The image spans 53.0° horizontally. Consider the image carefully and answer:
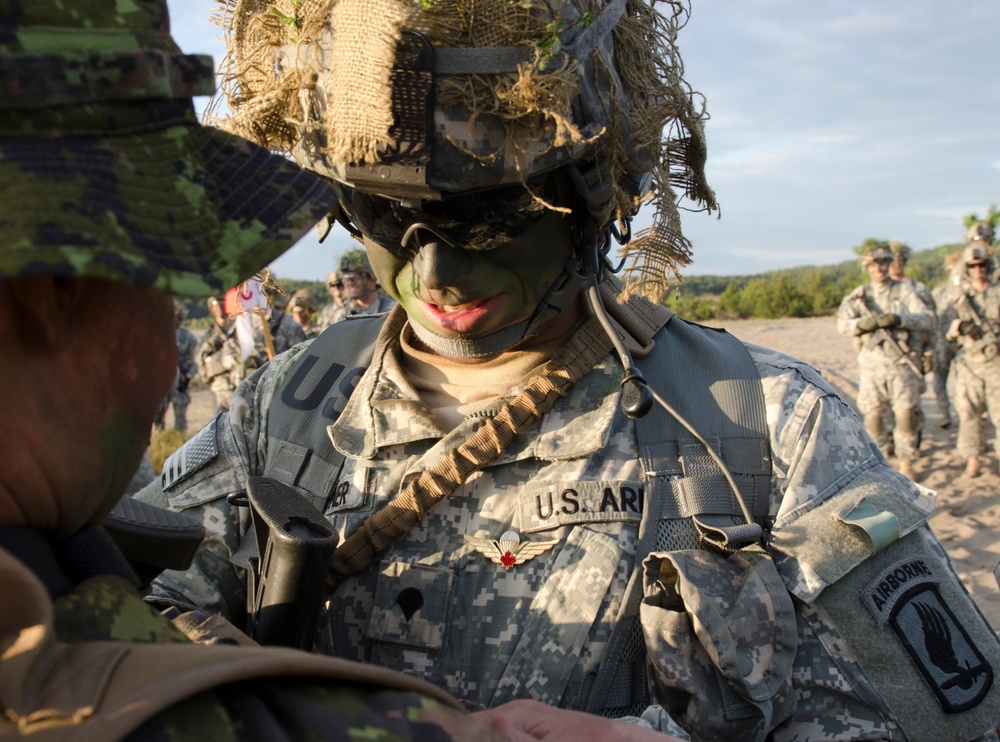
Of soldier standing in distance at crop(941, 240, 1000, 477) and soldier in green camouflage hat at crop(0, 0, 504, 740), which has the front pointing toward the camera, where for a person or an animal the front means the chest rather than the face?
the soldier standing in distance

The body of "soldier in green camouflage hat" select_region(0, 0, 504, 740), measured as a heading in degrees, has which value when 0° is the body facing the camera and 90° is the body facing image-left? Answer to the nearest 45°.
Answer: approximately 225°

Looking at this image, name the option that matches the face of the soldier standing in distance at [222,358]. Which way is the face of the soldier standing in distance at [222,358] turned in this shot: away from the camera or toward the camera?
toward the camera

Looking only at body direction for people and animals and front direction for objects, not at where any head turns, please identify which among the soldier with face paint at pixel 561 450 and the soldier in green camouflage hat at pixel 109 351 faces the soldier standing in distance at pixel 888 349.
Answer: the soldier in green camouflage hat

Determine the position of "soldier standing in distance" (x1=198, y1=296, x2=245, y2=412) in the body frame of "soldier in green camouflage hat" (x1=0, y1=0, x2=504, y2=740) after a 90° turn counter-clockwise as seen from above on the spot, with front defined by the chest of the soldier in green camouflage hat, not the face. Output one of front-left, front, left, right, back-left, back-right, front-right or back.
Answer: front-right

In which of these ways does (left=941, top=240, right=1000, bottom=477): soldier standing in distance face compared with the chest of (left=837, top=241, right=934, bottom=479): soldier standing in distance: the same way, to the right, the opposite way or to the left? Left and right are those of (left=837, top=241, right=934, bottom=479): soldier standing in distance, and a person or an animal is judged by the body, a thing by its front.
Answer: the same way

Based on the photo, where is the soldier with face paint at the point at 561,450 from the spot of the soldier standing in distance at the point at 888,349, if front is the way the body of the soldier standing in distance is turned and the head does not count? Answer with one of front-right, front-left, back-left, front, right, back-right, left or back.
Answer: front

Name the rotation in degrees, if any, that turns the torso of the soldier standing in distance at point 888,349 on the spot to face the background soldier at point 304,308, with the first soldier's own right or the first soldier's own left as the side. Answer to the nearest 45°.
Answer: approximately 90° to the first soldier's own right

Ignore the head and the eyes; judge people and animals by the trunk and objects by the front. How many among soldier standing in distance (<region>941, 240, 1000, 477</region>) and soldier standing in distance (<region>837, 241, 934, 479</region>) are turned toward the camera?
2

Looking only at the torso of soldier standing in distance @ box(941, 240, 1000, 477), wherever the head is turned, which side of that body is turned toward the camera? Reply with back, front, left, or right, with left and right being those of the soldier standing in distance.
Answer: front

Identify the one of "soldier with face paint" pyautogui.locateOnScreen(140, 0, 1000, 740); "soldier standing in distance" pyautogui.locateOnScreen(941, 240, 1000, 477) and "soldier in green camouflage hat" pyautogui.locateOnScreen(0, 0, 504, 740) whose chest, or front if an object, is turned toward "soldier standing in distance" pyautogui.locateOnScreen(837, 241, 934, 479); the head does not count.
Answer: the soldier in green camouflage hat

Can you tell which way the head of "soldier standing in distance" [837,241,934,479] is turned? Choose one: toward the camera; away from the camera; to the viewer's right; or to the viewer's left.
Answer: toward the camera

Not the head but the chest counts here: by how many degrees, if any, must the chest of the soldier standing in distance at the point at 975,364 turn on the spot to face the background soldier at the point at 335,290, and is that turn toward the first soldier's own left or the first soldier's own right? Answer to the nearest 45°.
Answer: approximately 90° to the first soldier's own right

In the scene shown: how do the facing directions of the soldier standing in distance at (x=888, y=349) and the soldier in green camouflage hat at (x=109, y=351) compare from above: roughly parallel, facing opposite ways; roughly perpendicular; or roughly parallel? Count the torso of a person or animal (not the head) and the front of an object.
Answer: roughly parallel, facing opposite ways

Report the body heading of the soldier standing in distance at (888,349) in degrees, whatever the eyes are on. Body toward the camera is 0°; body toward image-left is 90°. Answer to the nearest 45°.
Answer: approximately 0°

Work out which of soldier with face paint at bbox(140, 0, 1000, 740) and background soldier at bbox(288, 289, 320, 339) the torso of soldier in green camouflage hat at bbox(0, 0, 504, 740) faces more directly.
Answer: the soldier with face paint

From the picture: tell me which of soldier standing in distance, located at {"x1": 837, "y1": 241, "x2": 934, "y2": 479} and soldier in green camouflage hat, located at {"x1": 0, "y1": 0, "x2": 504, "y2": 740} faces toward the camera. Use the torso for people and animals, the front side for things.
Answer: the soldier standing in distance

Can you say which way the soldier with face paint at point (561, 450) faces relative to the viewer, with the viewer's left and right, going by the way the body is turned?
facing the viewer and to the left of the viewer
